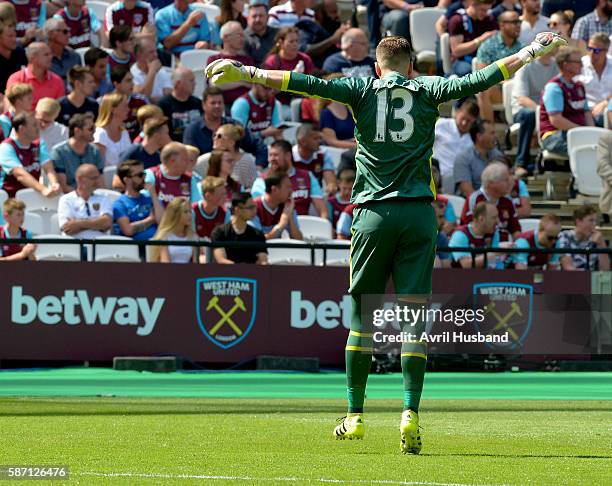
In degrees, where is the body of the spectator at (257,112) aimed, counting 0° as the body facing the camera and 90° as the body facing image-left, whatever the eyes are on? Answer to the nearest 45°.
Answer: approximately 315°

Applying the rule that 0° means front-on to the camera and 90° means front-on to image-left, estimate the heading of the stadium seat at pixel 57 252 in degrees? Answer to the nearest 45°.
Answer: approximately 0°

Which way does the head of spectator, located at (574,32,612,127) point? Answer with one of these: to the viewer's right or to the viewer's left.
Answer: to the viewer's left

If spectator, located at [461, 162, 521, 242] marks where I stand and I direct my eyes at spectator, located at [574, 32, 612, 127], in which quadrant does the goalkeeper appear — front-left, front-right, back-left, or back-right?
back-right

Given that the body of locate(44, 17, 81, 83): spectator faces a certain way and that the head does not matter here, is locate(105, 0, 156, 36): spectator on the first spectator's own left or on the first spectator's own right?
on the first spectator's own left
